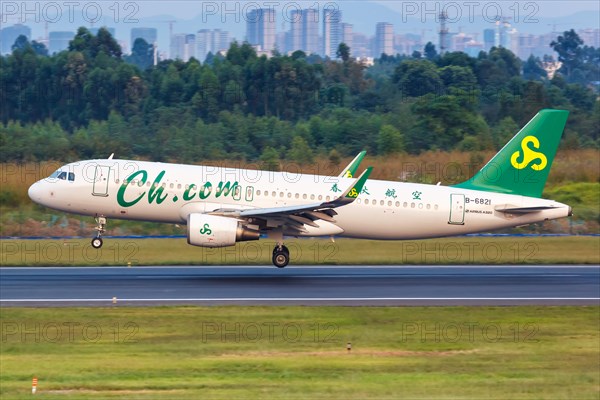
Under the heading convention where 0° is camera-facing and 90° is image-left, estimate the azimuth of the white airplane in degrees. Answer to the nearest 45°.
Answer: approximately 90°
